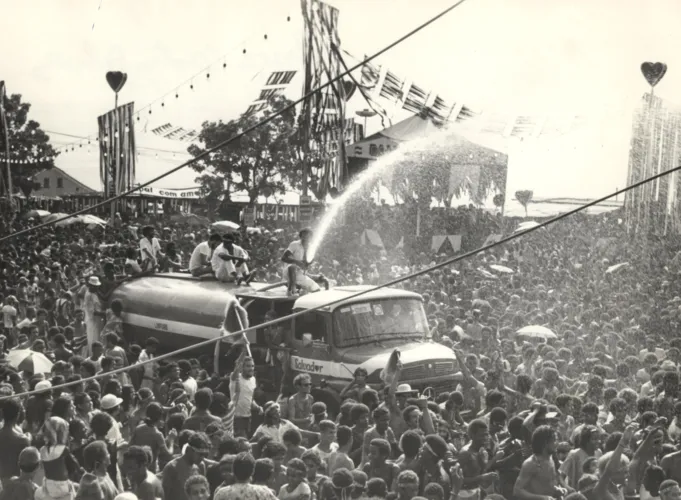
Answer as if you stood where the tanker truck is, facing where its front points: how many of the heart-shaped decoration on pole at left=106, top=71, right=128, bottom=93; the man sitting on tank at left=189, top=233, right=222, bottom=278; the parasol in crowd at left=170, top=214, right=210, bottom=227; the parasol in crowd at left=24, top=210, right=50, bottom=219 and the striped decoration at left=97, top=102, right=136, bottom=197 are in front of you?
0

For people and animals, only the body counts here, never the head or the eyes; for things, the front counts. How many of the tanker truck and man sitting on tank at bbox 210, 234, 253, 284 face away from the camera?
0

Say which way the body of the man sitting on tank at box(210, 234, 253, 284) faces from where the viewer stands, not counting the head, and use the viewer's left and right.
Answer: facing the viewer and to the right of the viewer

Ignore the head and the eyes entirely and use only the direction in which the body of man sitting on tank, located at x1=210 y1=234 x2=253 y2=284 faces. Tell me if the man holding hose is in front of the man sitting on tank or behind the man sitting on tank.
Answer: in front

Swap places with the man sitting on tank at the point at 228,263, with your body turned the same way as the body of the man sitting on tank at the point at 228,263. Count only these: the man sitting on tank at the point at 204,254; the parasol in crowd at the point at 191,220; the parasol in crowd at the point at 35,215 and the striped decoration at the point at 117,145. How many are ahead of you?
0

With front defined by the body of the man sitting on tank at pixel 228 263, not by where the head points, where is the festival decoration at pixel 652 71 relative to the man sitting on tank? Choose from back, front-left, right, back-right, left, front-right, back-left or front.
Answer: left

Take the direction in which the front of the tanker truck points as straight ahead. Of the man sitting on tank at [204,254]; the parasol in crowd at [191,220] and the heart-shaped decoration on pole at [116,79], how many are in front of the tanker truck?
0

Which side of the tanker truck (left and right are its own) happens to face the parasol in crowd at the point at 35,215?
back

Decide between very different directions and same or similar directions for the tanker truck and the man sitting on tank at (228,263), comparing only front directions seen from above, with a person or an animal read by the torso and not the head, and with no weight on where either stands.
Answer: same or similar directions

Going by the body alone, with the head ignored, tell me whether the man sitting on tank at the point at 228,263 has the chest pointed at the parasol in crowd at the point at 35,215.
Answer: no
